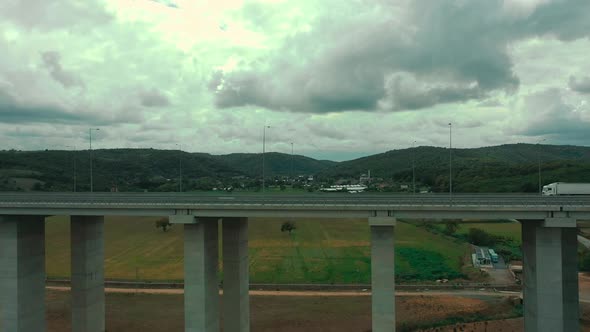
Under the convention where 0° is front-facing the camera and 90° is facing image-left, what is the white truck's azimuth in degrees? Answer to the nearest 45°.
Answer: approximately 90°
